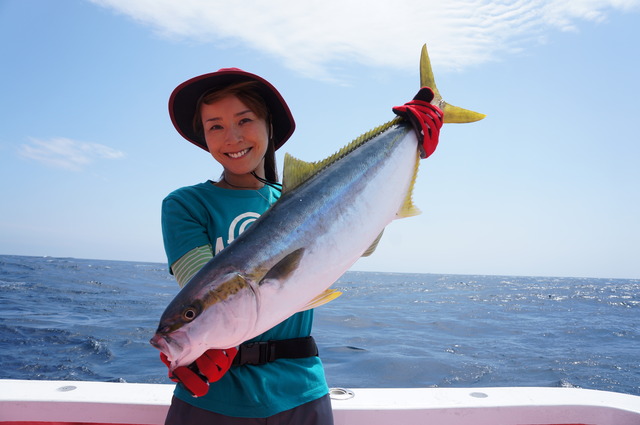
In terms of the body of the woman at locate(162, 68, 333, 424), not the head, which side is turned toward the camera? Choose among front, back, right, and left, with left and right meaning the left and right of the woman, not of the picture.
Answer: front
